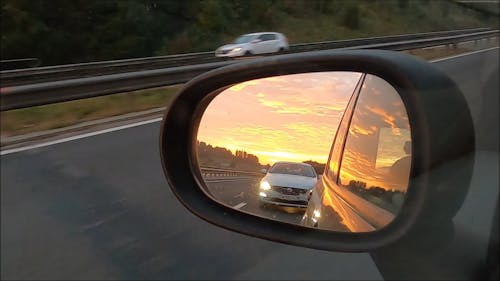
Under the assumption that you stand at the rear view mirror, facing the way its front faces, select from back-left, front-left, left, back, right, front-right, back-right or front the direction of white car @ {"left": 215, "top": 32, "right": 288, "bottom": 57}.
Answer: back

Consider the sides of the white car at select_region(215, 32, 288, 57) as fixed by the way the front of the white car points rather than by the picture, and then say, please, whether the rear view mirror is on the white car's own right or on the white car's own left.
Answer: on the white car's own left

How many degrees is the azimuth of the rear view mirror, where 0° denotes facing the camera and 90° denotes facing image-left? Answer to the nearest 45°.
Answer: approximately 0°

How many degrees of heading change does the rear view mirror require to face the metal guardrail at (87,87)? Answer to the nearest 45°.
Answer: approximately 135° to its right

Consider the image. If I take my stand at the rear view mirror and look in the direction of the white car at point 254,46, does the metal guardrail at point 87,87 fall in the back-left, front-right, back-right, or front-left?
front-left

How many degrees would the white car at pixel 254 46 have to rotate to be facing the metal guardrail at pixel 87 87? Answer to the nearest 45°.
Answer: approximately 45° to its left

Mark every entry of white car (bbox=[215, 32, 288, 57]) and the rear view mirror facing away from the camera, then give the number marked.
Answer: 0
